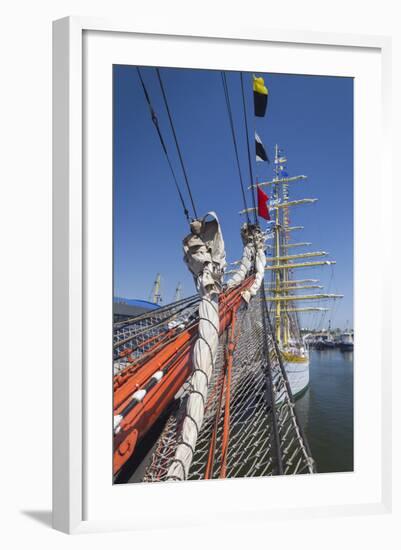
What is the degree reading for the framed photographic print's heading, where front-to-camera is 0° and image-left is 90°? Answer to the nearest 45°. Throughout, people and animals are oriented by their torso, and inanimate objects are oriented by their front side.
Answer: approximately 315°
